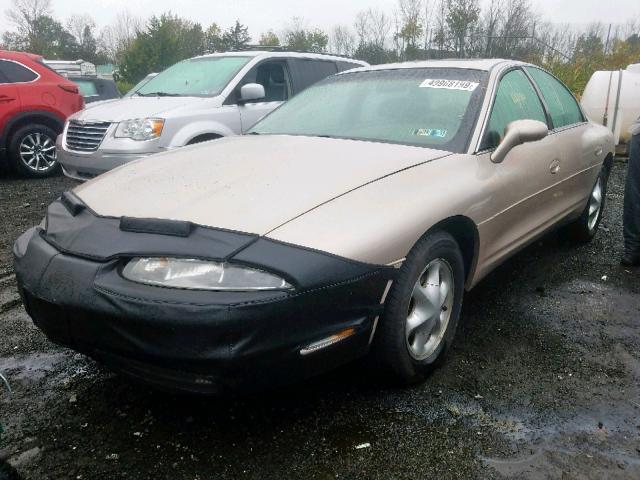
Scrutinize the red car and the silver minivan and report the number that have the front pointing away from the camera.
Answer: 0

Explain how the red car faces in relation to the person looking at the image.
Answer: facing to the left of the viewer

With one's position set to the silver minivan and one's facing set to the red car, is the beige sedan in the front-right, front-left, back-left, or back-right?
back-left

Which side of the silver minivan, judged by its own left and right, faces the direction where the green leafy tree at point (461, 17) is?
back

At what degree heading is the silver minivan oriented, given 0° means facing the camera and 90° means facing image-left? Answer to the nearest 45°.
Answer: approximately 45°

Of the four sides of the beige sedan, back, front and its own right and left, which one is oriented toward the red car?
right

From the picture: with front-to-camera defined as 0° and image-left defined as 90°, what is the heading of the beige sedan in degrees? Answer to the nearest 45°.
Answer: approximately 45°

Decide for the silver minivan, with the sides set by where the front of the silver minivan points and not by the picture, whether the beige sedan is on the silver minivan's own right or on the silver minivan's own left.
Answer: on the silver minivan's own left

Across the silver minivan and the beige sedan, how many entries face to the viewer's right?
0
